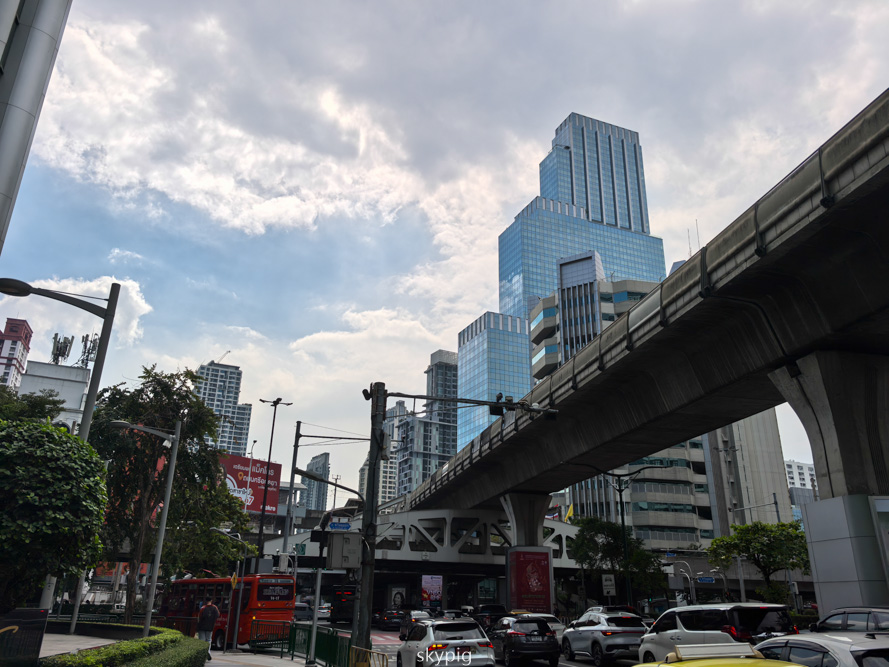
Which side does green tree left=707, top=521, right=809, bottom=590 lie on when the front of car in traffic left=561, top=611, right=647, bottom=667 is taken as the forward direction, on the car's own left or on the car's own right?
on the car's own right

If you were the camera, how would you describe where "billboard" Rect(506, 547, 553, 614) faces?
facing the viewer

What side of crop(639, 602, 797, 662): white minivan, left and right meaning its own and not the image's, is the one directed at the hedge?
left

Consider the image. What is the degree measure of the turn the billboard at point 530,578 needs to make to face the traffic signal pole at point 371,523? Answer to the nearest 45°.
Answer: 0° — it already faces it

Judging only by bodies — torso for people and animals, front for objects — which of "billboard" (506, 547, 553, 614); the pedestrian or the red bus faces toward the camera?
the billboard

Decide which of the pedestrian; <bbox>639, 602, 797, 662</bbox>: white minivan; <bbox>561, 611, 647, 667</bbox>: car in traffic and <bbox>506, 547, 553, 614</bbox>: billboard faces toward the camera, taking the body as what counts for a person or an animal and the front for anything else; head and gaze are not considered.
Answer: the billboard

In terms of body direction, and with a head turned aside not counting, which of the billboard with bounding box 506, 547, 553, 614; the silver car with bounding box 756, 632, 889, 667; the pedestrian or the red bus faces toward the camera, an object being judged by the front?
the billboard

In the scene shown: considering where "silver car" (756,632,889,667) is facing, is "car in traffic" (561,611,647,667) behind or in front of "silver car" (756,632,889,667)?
in front

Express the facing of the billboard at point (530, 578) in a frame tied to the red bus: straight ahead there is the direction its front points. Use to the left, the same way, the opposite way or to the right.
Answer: to the left

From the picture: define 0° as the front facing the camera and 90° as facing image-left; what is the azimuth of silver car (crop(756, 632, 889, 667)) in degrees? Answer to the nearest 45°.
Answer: approximately 135°

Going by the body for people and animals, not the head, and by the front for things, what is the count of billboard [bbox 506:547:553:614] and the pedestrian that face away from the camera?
1

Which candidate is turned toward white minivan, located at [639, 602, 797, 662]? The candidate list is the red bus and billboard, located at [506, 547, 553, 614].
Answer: the billboard

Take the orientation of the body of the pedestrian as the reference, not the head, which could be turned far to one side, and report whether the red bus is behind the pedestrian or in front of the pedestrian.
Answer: in front

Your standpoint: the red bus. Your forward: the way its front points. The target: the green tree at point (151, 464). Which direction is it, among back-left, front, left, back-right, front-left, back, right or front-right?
front
